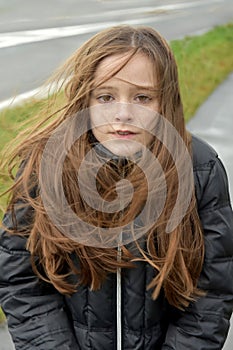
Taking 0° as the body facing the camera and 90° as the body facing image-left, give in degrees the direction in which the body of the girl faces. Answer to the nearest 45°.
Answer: approximately 0°
